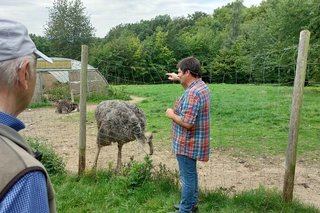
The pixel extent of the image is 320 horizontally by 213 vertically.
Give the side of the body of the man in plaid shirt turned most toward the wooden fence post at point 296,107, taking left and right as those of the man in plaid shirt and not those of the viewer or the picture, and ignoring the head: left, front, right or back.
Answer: back

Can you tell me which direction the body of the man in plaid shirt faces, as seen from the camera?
to the viewer's left

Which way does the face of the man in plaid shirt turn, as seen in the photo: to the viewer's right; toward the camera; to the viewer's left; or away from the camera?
to the viewer's left

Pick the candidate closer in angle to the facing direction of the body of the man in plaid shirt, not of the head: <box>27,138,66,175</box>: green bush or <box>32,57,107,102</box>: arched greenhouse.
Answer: the green bush

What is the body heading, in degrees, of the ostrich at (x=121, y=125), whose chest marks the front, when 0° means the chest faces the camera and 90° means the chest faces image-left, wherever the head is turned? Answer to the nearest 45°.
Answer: approximately 270°

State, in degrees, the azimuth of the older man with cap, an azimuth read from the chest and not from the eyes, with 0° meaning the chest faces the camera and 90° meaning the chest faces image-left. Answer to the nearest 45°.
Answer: approximately 225°

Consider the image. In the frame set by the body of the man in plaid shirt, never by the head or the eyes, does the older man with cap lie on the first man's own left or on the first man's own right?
on the first man's own left

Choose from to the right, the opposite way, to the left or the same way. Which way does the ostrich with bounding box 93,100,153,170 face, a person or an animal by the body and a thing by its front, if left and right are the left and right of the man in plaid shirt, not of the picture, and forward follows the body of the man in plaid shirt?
the opposite way

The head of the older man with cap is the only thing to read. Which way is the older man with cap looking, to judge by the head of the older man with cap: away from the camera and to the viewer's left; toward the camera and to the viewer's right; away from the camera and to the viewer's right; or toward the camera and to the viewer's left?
away from the camera and to the viewer's right

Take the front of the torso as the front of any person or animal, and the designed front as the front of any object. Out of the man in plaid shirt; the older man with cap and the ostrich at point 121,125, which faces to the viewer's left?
the man in plaid shirt

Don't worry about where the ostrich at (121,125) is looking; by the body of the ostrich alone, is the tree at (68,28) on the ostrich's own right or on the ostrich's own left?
on the ostrich's own left

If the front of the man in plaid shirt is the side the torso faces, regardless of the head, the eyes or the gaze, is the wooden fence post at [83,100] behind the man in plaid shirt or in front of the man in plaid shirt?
in front

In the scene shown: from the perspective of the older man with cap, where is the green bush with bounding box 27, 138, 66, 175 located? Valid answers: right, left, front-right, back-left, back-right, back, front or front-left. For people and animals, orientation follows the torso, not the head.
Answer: front-left
